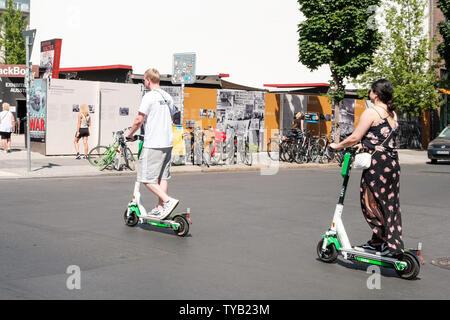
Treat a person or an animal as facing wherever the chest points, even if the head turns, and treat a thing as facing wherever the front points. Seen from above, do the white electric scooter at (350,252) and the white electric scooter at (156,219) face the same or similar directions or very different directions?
same or similar directions

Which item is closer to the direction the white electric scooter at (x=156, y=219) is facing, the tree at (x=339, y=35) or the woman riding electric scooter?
the tree

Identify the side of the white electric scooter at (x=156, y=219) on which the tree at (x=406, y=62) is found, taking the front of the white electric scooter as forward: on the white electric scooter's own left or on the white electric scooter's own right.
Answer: on the white electric scooter's own right

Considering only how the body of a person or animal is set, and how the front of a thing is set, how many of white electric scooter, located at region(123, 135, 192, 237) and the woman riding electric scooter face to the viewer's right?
0

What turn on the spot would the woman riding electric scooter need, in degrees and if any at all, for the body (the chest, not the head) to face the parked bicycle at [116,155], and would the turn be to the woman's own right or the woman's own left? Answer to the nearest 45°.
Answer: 0° — they already face it

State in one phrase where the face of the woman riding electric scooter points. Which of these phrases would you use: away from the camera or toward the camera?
away from the camera

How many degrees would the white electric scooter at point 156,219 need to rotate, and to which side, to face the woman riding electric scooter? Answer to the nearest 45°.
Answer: approximately 180°

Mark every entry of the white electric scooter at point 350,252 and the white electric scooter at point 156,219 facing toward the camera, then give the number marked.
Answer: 0

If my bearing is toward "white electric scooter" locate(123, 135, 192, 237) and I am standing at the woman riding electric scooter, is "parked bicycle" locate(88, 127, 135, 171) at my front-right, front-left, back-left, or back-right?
front-right

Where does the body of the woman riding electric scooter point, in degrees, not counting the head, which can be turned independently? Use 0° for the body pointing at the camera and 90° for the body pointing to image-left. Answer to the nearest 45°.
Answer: approximately 135°

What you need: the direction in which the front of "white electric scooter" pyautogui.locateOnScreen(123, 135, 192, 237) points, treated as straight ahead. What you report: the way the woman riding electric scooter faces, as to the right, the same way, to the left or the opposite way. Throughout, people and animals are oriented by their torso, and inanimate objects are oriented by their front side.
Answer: the same way

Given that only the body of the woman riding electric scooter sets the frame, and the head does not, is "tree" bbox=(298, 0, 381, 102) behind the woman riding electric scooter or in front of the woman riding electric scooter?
in front

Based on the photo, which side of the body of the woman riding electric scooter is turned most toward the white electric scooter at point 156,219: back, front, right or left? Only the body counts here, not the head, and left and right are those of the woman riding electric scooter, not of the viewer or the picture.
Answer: front

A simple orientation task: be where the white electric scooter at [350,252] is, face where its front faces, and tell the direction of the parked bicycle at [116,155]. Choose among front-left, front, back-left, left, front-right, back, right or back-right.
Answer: front

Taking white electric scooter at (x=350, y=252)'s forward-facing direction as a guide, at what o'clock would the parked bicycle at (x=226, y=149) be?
The parked bicycle is roughly at 1 o'clock from the white electric scooter.

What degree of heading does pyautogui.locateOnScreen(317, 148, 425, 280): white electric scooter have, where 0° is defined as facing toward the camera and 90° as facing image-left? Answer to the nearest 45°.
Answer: approximately 135°

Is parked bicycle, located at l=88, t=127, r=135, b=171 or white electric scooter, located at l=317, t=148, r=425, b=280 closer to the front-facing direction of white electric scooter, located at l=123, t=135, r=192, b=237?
the parked bicycle

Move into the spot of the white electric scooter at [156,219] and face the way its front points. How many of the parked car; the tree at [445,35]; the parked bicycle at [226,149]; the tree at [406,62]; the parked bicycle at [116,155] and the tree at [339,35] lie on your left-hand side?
0

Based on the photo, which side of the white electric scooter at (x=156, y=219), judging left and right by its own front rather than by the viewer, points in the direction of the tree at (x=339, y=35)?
right

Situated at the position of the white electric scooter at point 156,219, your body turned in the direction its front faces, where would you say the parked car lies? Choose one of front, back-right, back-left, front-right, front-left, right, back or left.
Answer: right

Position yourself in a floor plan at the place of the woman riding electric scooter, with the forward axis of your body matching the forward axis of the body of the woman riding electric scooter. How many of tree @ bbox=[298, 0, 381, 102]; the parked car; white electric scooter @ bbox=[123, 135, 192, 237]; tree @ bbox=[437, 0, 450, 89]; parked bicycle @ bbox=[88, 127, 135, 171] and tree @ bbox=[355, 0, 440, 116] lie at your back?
0
